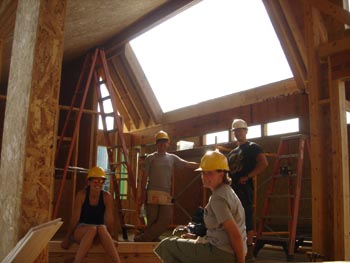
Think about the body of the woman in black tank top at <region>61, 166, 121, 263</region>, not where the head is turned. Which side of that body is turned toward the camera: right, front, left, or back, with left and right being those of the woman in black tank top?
front

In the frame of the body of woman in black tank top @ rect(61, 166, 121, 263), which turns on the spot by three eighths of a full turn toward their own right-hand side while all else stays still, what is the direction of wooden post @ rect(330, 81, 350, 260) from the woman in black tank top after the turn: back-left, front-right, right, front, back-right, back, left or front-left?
back-right

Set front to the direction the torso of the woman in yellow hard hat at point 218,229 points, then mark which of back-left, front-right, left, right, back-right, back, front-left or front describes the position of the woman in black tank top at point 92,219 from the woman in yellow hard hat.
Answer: front-right

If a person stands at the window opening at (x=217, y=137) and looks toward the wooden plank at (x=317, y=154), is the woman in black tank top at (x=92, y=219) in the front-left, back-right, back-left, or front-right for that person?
front-right

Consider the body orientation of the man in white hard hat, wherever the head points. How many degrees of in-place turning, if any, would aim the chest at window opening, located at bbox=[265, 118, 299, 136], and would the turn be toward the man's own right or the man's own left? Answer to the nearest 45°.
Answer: approximately 135° to the man's own right

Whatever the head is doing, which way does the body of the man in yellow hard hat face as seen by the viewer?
toward the camera

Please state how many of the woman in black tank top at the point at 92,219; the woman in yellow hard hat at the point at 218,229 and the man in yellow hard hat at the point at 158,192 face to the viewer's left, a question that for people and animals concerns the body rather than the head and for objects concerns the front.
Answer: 1

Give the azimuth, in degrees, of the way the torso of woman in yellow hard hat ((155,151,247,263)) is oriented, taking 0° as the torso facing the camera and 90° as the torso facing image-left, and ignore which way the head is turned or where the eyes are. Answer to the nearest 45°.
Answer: approximately 90°

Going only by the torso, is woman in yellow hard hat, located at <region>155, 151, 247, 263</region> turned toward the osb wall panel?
yes

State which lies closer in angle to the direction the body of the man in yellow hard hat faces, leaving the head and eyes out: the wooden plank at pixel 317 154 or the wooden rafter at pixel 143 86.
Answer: the wooden plank

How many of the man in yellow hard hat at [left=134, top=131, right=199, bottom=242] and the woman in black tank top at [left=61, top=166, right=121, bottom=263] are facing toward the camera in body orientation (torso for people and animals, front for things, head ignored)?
2

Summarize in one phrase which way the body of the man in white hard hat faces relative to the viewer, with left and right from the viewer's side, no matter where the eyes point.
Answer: facing the viewer and to the left of the viewer

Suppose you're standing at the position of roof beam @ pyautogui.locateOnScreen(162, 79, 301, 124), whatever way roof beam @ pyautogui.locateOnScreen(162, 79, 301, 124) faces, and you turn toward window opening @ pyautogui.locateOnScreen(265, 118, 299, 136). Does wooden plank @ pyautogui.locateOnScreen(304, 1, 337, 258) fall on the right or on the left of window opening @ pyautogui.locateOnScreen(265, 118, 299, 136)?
right
